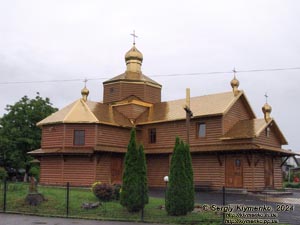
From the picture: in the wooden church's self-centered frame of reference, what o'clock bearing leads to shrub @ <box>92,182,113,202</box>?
The shrub is roughly at 2 o'clock from the wooden church.

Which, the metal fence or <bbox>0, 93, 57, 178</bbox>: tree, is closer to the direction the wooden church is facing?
the metal fence

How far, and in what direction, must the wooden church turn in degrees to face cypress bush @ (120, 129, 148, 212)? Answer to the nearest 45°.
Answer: approximately 45° to its right

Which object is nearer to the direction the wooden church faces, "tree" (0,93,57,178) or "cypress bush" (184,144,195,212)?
the cypress bush

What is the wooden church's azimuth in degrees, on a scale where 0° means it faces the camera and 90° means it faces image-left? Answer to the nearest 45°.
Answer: approximately 315°
